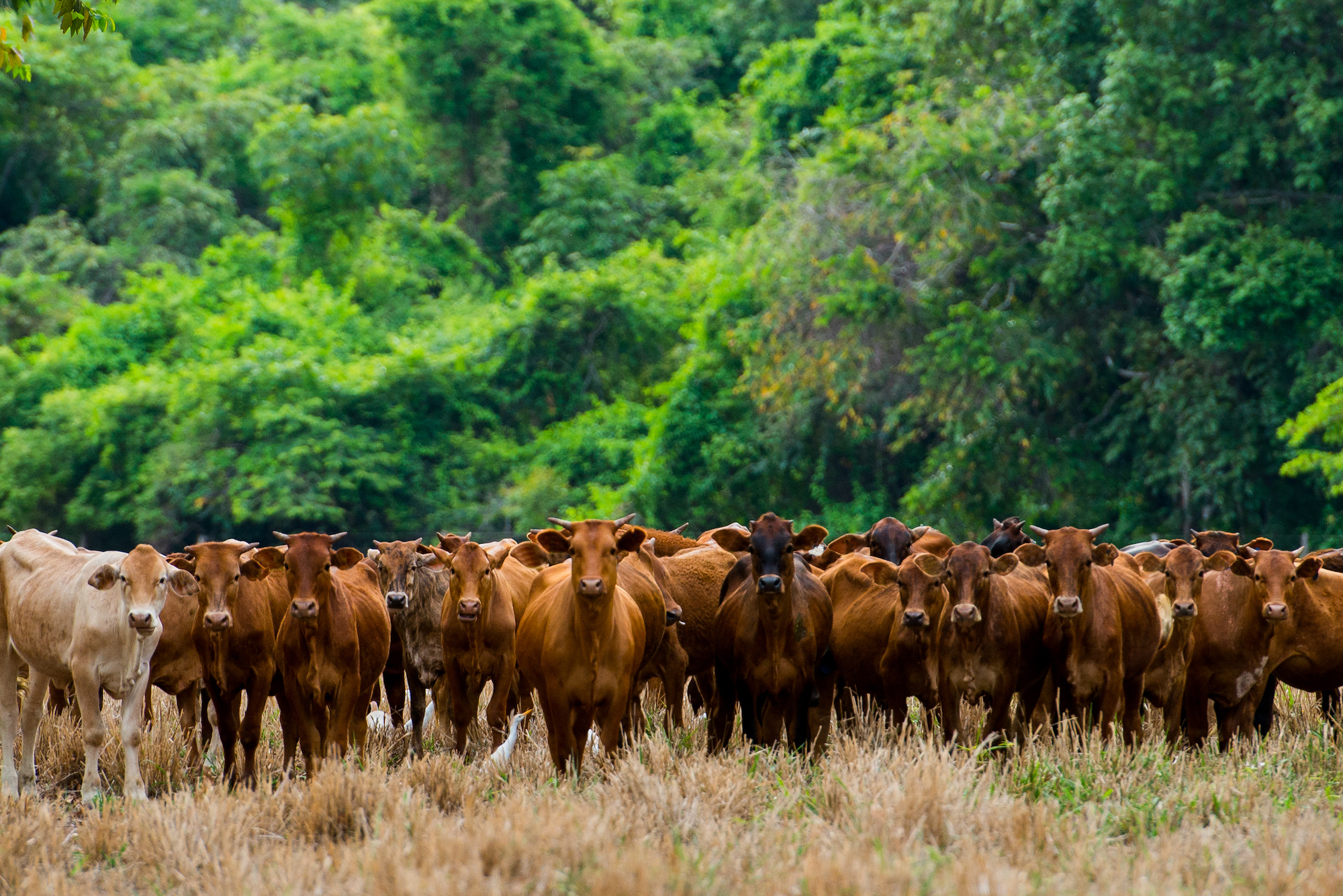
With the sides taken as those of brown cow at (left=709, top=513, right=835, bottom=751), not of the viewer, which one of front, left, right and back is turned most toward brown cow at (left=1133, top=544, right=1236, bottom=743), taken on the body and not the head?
left

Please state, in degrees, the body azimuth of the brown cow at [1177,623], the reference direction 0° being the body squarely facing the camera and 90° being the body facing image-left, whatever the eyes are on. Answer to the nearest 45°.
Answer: approximately 0°

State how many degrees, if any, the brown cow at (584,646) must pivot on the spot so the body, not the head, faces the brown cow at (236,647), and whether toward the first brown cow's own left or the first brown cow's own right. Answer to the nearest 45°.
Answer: approximately 90° to the first brown cow's own right

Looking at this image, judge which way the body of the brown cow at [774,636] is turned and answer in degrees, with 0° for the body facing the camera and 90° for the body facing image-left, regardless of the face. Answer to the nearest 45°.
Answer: approximately 0°

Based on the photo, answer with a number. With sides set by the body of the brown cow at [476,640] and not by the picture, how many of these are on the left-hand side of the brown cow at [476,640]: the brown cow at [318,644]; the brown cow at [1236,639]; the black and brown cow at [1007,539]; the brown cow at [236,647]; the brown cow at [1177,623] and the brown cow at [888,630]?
4

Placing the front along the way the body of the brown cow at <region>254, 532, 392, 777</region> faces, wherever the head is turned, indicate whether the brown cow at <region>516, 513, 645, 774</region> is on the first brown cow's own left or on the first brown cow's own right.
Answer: on the first brown cow's own left

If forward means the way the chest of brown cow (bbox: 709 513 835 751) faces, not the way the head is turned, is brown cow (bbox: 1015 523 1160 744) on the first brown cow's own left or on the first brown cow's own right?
on the first brown cow's own left

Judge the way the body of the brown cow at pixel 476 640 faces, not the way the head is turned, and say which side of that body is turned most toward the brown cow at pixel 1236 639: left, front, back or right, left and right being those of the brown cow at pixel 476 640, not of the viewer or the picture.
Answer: left

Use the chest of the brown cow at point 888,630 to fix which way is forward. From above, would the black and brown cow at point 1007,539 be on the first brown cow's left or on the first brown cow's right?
on the first brown cow's left
